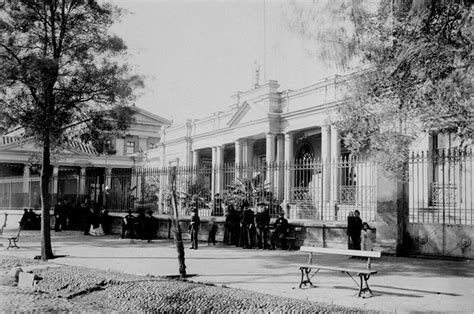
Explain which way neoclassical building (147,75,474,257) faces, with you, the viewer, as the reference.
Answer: facing the viewer and to the left of the viewer

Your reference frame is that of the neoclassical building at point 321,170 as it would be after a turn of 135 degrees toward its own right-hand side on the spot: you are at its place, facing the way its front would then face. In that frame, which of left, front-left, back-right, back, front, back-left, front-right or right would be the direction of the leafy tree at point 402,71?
back

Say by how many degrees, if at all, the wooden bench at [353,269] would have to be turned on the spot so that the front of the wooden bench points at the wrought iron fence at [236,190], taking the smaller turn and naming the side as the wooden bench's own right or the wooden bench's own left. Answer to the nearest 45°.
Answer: approximately 135° to the wooden bench's own right

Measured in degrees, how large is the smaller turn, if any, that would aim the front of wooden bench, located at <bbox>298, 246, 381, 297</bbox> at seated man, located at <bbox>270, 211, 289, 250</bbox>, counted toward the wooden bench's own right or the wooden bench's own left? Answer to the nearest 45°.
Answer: approximately 135° to the wooden bench's own right

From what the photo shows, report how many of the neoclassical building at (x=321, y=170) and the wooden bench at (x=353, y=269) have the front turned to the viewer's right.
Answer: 0

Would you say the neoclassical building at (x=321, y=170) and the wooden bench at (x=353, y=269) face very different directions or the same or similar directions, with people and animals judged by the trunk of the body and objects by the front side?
same or similar directions

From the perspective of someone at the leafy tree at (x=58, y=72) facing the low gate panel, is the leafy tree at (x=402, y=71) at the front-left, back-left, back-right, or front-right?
front-right

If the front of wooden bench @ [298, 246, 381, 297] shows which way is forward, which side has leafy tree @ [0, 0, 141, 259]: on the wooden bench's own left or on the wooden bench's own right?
on the wooden bench's own right
